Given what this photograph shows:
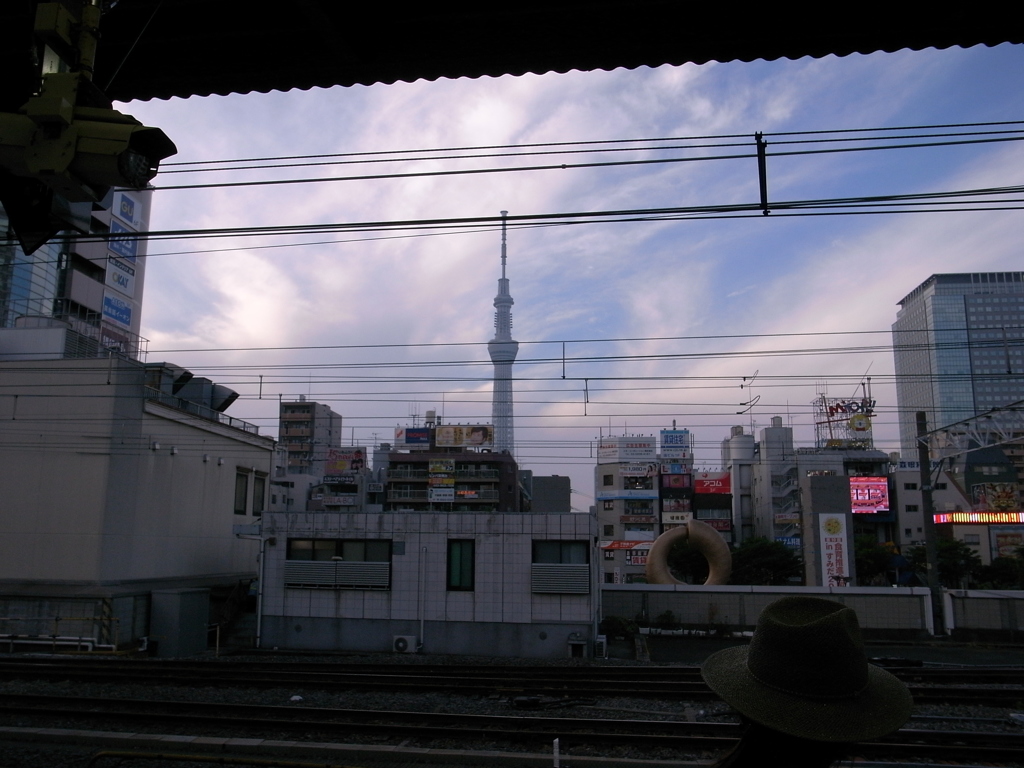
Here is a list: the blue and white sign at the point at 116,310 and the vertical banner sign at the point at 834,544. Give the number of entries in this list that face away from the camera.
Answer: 0

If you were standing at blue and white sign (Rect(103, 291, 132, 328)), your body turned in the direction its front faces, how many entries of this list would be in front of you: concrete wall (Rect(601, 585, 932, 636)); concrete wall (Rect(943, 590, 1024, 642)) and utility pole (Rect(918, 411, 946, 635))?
3

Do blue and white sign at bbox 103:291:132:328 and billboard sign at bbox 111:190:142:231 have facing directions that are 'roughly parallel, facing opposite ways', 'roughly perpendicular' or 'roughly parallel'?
roughly parallel

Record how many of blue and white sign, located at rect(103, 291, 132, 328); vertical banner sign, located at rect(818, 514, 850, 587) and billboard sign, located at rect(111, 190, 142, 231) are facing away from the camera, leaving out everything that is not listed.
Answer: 0

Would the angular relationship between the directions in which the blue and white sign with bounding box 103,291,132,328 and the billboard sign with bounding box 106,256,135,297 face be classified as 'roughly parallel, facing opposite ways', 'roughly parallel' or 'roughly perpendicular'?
roughly parallel

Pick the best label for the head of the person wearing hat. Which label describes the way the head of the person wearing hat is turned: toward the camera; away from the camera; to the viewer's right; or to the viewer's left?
away from the camera

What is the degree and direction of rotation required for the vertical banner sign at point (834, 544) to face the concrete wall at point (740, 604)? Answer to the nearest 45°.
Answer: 0° — it already faces it

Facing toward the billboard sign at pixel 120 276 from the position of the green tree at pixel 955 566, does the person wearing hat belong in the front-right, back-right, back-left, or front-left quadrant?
front-left

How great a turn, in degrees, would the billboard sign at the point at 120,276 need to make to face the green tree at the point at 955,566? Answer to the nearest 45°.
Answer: approximately 45° to its left

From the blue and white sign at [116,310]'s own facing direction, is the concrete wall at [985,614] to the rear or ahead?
ahead

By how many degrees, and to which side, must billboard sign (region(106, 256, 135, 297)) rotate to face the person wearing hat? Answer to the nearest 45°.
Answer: approximately 45° to its right

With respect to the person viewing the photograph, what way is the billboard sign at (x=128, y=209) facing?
facing the viewer and to the right of the viewer

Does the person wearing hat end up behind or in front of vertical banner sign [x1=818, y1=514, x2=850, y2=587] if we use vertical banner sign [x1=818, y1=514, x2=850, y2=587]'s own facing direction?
in front

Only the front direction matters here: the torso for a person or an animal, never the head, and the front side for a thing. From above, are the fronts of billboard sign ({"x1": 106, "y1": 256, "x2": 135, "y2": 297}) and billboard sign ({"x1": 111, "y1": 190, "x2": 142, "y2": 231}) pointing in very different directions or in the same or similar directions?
same or similar directions

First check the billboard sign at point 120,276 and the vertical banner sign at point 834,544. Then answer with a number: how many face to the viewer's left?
0

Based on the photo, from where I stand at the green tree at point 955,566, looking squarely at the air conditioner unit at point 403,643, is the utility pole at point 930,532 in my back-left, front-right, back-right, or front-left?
front-left

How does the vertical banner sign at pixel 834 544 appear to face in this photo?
toward the camera

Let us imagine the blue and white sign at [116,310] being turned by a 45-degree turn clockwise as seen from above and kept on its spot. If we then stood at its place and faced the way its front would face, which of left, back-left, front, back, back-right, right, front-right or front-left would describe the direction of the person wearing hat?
front
